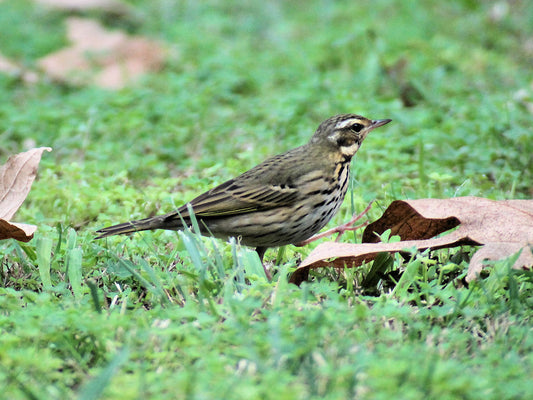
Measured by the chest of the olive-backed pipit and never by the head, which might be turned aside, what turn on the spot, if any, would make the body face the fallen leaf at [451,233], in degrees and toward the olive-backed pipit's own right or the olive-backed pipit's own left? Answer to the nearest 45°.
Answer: approximately 45° to the olive-backed pipit's own right

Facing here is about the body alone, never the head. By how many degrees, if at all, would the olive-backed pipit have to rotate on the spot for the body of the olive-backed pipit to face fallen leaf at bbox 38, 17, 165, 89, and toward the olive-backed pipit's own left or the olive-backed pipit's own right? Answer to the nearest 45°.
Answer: approximately 90° to the olive-backed pipit's own left

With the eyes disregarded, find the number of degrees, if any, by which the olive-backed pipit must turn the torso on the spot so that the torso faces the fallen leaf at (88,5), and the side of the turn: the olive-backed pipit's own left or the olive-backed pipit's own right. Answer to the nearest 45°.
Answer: approximately 90° to the olive-backed pipit's own left

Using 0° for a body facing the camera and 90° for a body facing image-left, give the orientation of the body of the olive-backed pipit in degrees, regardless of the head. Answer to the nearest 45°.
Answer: approximately 270°

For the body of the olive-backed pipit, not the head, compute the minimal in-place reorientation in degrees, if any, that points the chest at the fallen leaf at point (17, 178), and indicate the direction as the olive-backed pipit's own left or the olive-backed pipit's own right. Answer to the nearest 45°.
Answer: approximately 180°
